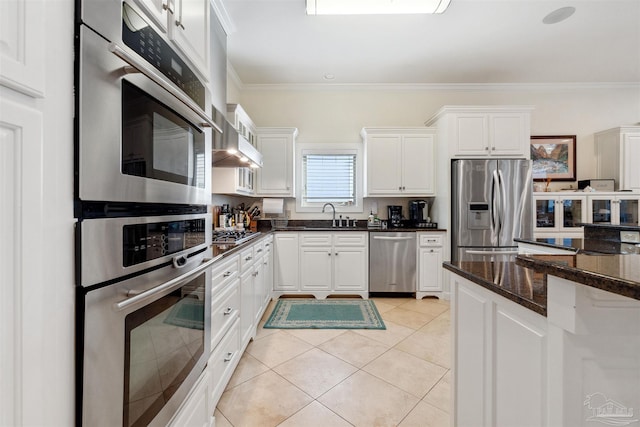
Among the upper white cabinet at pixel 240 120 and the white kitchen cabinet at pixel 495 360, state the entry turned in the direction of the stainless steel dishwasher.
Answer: the upper white cabinet

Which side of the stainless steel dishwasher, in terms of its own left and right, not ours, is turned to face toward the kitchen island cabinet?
front

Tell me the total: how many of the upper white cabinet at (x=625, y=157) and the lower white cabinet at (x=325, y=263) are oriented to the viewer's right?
0

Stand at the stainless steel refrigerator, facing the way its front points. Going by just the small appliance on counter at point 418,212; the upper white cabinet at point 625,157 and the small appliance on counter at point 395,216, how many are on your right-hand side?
2

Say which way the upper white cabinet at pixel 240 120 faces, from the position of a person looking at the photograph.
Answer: facing to the right of the viewer

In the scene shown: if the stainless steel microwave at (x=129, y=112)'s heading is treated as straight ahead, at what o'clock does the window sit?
The window is roughly at 9 o'clock from the stainless steel microwave.

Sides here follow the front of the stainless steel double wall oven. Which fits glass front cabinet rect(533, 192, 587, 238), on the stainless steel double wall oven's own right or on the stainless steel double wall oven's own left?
on the stainless steel double wall oven's own left

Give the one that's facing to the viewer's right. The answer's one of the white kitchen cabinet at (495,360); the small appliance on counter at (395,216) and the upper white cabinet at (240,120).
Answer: the upper white cabinet

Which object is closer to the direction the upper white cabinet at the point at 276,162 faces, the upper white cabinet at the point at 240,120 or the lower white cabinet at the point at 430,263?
the upper white cabinet

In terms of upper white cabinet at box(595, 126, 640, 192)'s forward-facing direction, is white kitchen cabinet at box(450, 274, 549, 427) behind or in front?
in front

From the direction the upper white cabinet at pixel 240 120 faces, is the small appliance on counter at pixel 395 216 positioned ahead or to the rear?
ahead
